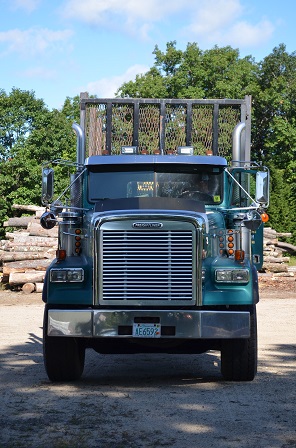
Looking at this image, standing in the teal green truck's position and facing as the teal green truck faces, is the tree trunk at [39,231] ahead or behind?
behind

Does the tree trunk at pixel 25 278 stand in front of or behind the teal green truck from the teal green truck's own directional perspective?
behind

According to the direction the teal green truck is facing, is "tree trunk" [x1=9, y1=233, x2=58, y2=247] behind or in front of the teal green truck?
behind

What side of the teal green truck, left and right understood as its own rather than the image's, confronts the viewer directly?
front

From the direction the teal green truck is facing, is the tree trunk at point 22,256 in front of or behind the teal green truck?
behind
